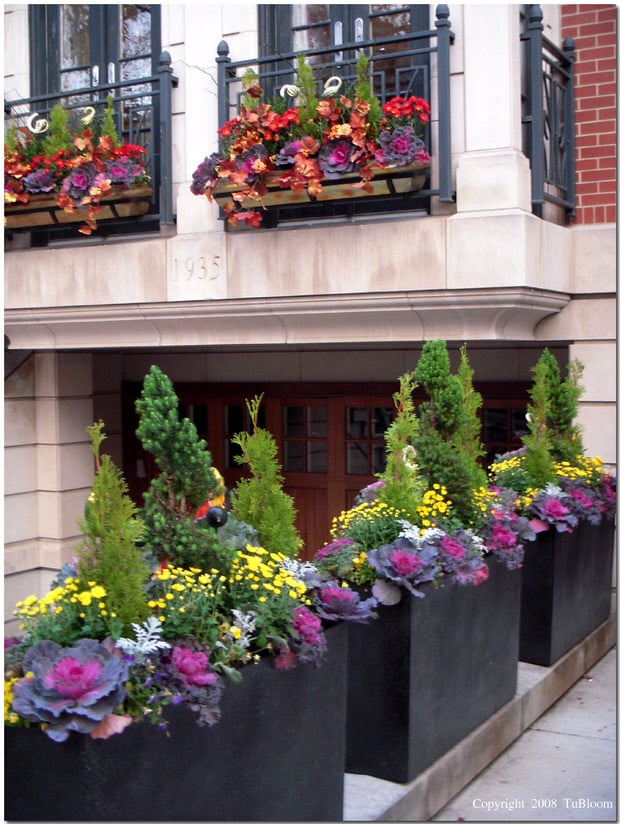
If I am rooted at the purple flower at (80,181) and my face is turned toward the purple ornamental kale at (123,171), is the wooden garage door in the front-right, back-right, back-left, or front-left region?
front-left

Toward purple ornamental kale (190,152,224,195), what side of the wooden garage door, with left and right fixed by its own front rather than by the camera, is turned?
front

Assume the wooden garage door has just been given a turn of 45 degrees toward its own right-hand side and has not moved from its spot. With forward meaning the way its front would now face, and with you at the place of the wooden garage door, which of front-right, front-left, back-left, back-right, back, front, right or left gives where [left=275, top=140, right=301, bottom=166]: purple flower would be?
front-left

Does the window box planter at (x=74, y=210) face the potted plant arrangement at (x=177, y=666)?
yes

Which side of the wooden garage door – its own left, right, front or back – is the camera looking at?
front

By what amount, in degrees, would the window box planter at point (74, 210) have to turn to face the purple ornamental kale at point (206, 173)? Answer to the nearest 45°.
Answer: approximately 45° to its left

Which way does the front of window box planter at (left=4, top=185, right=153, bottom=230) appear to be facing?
toward the camera

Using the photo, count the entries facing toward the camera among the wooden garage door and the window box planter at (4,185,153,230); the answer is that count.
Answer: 2

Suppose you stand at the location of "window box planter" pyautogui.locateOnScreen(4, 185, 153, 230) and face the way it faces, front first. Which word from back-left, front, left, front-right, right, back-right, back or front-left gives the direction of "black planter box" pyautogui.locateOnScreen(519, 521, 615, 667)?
front-left

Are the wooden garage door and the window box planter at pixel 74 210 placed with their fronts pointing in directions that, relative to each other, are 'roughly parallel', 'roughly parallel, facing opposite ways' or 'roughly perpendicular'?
roughly parallel

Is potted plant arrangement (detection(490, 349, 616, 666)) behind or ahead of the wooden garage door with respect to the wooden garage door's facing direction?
ahead

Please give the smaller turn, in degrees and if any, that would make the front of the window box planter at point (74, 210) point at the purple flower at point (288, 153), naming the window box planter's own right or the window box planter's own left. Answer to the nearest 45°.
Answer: approximately 45° to the window box planter's own left
